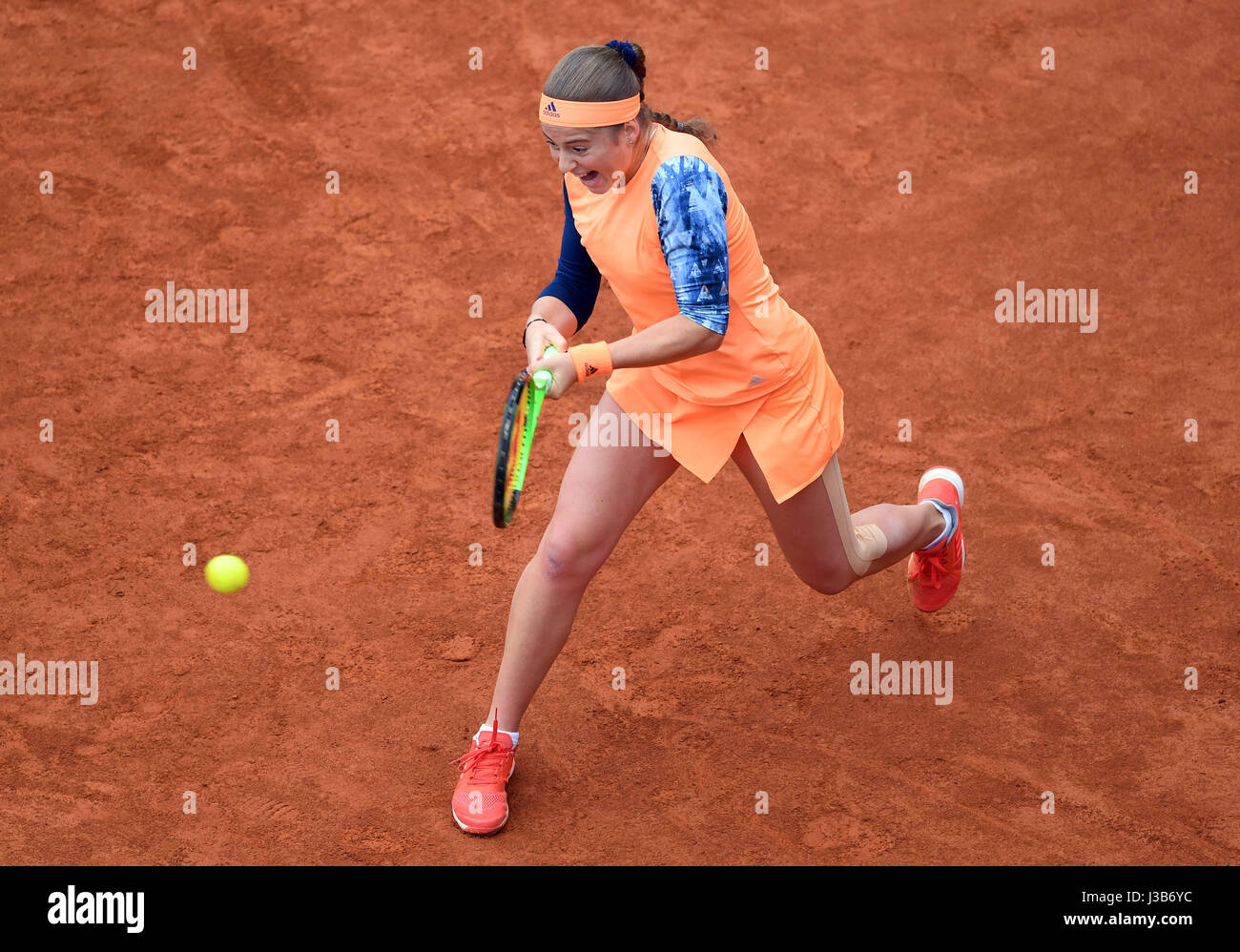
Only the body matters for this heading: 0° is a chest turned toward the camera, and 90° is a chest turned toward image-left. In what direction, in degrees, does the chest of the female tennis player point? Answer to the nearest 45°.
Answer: approximately 45°

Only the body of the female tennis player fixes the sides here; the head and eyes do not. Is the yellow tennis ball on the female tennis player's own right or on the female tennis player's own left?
on the female tennis player's own right

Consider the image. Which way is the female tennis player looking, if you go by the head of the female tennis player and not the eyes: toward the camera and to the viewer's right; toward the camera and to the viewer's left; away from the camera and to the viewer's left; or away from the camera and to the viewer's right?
toward the camera and to the viewer's left
